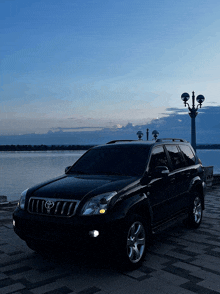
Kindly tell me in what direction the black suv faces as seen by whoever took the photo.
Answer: facing the viewer and to the left of the viewer
